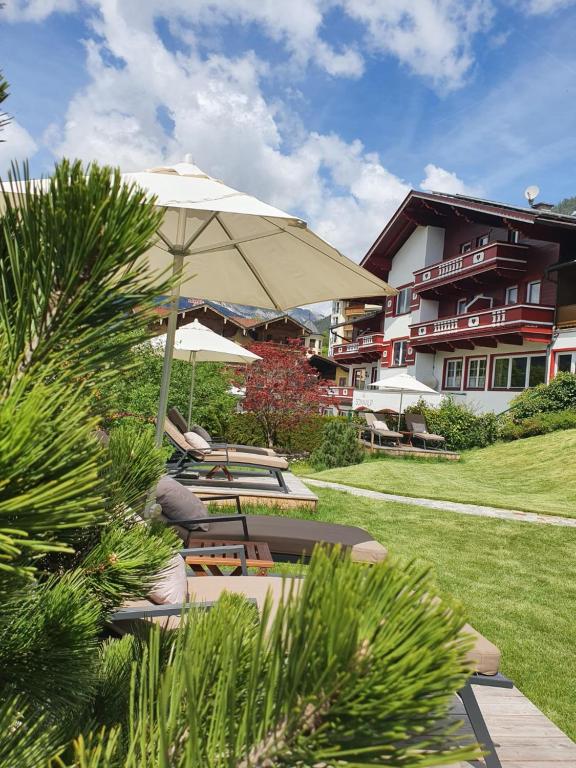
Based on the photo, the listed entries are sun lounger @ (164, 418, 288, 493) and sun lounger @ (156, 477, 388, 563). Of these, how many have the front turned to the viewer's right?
2

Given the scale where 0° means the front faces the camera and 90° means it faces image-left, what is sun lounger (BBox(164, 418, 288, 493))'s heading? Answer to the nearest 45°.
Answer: approximately 270°

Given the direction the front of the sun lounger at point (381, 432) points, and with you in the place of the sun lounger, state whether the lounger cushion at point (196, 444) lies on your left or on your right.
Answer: on your right

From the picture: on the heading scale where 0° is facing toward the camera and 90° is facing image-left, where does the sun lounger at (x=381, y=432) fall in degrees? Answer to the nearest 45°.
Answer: approximately 315°

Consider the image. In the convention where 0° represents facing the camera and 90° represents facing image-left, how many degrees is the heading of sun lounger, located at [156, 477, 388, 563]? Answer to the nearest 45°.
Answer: approximately 270°

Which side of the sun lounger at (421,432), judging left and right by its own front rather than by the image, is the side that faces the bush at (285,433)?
back

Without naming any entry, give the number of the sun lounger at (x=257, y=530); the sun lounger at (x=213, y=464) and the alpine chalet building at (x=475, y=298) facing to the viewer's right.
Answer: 2

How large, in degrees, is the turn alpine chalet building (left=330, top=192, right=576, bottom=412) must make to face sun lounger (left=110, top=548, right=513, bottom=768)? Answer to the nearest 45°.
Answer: approximately 45° to its left

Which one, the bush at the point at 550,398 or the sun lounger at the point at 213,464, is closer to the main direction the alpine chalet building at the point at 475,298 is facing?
the sun lounger

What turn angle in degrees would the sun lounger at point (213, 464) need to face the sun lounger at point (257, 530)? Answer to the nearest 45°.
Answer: approximately 90° to its right
